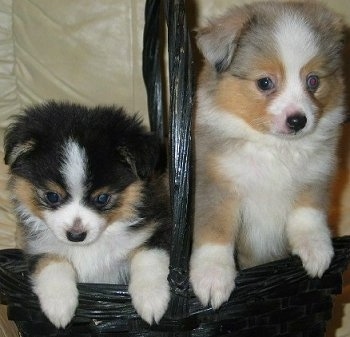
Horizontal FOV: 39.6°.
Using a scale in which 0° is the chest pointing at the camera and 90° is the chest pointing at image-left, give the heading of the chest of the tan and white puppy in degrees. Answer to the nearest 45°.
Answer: approximately 0°

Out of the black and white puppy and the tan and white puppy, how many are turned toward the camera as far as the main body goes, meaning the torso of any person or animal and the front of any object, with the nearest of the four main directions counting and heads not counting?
2

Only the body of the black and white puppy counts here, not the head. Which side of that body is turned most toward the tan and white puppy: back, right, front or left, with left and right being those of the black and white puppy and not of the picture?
left

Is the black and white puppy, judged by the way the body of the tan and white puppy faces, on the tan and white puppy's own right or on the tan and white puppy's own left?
on the tan and white puppy's own right

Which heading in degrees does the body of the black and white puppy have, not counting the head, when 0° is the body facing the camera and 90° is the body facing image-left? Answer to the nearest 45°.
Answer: approximately 0°
